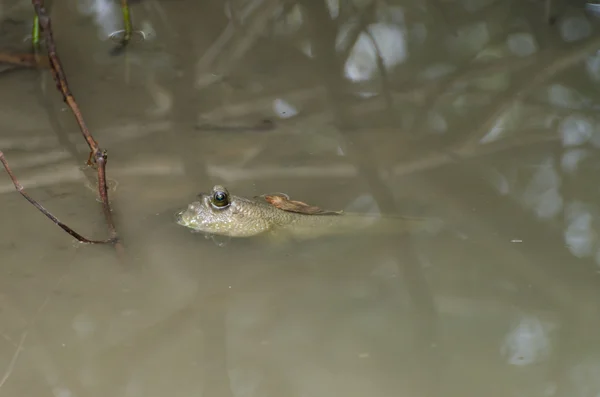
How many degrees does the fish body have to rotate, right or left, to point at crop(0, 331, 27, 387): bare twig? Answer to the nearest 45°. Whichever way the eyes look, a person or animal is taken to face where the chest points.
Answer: approximately 45° to its left

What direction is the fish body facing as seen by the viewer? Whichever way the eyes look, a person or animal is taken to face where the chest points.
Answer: to the viewer's left
